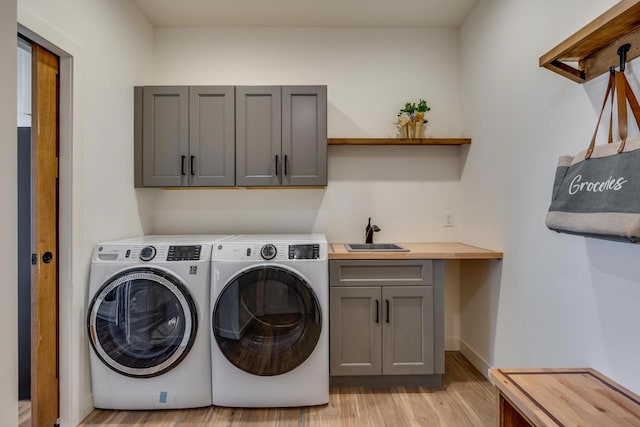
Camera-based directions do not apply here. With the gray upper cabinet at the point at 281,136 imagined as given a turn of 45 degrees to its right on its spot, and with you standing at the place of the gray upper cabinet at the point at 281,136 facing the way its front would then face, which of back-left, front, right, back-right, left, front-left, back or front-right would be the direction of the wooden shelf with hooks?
left

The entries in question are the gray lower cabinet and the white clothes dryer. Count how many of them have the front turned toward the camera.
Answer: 2

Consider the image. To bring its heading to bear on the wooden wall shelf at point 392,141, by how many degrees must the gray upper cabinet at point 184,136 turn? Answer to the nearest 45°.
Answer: approximately 90° to its left

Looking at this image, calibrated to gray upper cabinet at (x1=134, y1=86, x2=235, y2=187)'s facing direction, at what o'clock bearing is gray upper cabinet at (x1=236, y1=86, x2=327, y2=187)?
gray upper cabinet at (x1=236, y1=86, x2=327, y2=187) is roughly at 10 o'clock from gray upper cabinet at (x1=134, y1=86, x2=235, y2=187).

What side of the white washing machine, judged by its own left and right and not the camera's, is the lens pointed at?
front

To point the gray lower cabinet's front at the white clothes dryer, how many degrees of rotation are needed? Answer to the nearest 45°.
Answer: approximately 45° to its right

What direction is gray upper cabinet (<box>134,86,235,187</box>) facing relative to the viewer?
toward the camera

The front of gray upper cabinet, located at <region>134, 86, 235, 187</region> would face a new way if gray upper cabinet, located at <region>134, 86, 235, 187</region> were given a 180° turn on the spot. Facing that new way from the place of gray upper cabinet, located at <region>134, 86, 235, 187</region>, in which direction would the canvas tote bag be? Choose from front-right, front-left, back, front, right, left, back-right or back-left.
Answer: back-right

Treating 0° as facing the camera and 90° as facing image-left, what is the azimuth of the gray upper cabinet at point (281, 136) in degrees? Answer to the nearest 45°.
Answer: approximately 0°

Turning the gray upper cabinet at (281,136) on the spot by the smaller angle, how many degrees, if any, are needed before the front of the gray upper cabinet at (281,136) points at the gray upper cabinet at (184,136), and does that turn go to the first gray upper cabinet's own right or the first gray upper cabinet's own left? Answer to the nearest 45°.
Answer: approximately 90° to the first gray upper cabinet's own right
